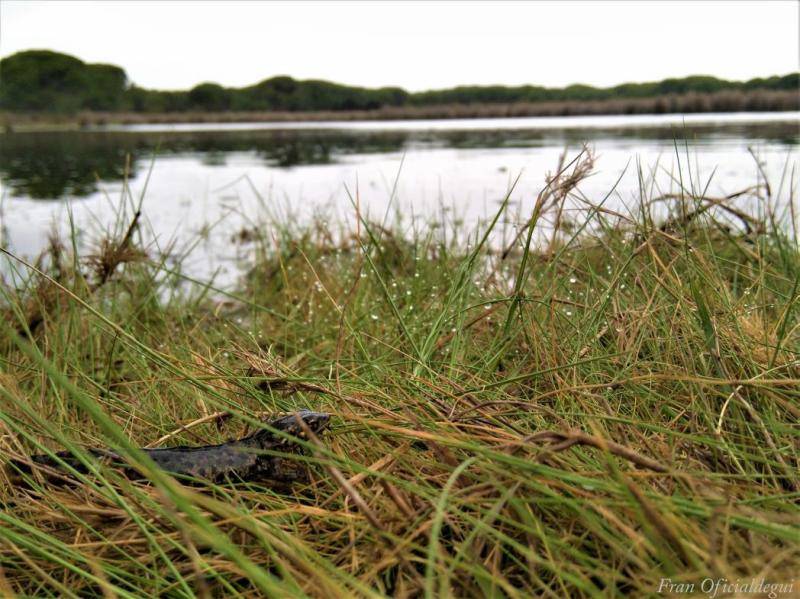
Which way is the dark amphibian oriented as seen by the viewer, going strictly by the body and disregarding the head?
to the viewer's right
